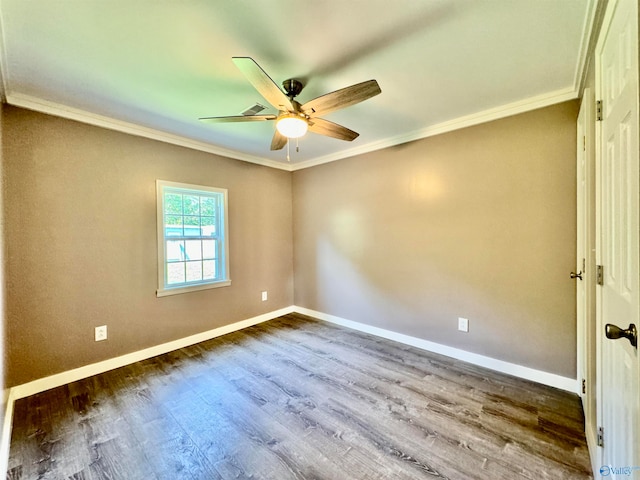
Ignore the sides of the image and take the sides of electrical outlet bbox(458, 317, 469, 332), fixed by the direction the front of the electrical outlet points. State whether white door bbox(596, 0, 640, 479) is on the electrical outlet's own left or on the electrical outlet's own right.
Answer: on the electrical outlet's own left

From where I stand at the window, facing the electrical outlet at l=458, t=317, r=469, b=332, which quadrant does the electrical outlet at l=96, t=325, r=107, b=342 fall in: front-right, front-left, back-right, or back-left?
back-right

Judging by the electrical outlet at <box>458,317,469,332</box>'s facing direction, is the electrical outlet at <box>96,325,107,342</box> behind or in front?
in front

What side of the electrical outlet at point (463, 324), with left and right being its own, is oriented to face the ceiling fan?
front

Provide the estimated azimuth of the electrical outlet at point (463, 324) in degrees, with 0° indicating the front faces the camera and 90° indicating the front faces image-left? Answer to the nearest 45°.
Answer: approximately 45°

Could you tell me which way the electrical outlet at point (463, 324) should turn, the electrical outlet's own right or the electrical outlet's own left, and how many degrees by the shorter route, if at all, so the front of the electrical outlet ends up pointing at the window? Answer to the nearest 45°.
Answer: approximately 45° to the electrical outlet's own right
